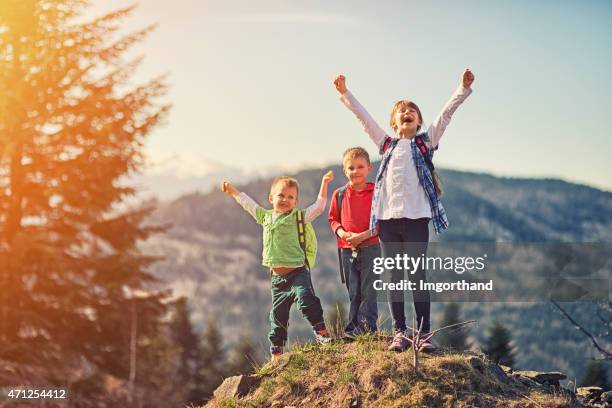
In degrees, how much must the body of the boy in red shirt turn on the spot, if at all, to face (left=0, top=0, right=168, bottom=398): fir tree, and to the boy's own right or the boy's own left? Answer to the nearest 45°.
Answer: approximately 135° to the boy's own right

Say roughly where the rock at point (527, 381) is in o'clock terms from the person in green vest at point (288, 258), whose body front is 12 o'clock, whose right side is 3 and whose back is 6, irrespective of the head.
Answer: The rock is roughly at 9 o'clock from the person in green vest.

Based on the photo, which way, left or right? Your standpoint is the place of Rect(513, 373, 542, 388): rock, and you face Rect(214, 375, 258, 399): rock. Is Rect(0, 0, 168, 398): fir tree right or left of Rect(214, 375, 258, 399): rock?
right

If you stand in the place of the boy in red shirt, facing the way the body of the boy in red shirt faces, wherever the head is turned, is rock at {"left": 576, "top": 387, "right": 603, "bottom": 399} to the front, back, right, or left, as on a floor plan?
left

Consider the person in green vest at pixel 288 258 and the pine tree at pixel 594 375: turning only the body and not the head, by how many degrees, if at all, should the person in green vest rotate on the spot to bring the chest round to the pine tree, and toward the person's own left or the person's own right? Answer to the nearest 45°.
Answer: approximately 135° to the person's own left

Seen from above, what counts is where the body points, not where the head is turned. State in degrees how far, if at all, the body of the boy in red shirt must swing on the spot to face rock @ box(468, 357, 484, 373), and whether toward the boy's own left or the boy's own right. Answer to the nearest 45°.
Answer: approximately 45° to the boy's own left

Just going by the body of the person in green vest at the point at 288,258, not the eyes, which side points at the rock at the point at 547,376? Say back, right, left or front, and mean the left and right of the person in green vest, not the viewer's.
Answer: left

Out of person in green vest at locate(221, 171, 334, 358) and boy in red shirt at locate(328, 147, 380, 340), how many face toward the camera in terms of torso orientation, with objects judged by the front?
2

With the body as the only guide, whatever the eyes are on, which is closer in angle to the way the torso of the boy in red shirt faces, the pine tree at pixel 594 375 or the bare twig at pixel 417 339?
the bare twig

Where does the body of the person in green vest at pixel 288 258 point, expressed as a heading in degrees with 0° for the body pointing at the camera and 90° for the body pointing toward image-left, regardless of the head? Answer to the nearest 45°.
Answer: approximately 0°
